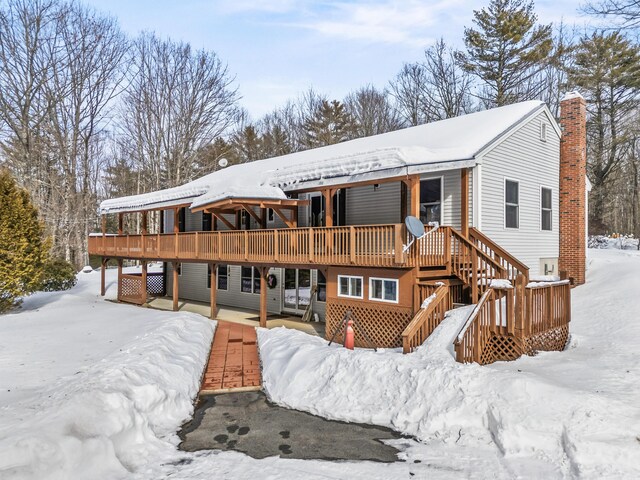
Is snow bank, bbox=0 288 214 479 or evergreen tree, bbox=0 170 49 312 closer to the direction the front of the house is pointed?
the snow bank

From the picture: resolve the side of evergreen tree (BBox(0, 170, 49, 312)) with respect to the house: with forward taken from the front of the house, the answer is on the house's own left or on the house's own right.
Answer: on the house's own right

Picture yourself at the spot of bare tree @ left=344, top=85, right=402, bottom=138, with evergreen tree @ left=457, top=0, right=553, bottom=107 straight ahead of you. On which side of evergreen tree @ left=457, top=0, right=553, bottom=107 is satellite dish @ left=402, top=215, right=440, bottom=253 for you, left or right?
right

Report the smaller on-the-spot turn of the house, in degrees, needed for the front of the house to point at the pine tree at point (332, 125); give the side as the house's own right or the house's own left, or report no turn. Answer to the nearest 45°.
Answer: approximately 135° to the house's own right

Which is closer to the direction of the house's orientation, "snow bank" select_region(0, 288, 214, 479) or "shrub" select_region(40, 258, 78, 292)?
the snow bank

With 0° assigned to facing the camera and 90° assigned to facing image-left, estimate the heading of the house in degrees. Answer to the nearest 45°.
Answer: approximately 45°

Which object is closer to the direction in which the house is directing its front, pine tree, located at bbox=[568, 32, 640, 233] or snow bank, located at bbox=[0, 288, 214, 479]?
the snow bank

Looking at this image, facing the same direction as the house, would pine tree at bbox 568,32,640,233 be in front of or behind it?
behind

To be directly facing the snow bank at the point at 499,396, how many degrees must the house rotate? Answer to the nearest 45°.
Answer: approximately 45° to its left

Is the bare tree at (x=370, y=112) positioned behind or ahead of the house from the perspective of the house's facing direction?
behind

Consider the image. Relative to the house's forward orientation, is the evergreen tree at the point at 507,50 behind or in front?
behind

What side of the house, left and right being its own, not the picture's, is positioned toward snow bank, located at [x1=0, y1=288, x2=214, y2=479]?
front
